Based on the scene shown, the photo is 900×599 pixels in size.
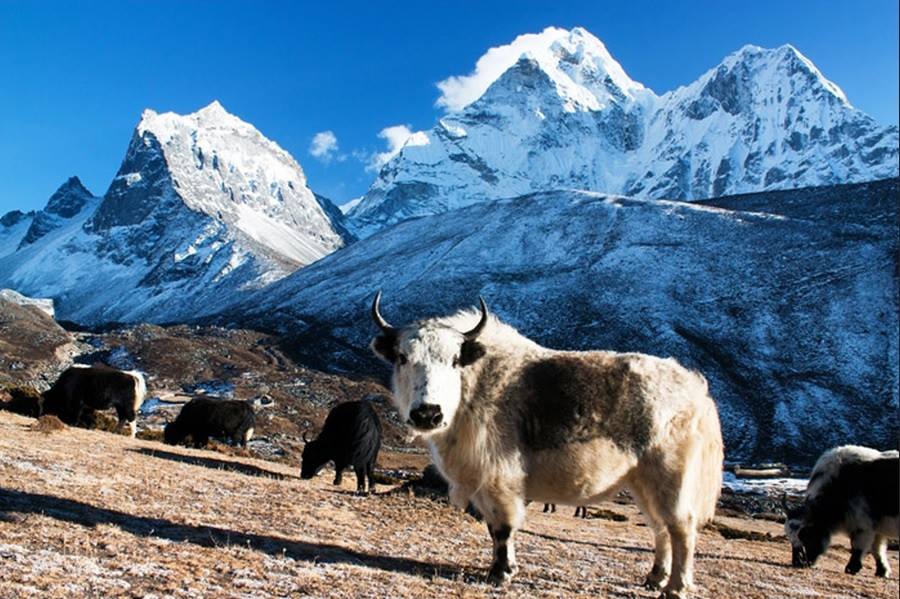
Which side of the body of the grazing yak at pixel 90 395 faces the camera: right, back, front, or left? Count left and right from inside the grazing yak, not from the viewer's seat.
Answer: left

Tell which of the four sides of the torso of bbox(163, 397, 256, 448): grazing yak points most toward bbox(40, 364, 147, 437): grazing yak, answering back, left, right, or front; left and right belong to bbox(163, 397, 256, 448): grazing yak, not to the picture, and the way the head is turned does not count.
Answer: front

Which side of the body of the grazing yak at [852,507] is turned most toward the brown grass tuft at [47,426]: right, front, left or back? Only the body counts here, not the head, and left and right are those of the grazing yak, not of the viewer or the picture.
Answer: front

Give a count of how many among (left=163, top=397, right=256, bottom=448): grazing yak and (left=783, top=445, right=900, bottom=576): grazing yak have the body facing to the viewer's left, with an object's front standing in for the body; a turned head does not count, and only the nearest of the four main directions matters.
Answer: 2

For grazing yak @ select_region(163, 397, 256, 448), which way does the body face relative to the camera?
to the viewer's left

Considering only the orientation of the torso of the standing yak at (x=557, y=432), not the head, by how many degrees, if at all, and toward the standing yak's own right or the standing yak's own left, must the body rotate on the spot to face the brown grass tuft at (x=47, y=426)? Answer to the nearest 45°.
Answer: approximately 45° to the standing yak's own right

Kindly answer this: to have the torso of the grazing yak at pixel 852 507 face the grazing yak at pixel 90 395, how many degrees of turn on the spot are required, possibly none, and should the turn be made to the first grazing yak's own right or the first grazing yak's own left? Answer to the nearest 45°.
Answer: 0° — it already faces it

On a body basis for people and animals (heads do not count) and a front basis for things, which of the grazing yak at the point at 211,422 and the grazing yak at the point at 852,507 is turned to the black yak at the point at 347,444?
the grazing yak at the point at 852,507

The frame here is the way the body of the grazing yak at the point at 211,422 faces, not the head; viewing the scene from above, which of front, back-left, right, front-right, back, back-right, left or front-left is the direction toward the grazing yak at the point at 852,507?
back-left

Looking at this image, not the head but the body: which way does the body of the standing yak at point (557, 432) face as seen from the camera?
to the viewer's left

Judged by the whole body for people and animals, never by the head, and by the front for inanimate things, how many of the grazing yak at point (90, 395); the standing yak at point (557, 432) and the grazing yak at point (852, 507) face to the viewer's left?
3

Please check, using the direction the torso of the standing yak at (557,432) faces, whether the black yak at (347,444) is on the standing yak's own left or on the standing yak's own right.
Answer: on the standing yak's own right

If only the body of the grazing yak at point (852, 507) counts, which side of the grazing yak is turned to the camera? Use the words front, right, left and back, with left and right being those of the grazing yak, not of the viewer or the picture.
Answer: left
